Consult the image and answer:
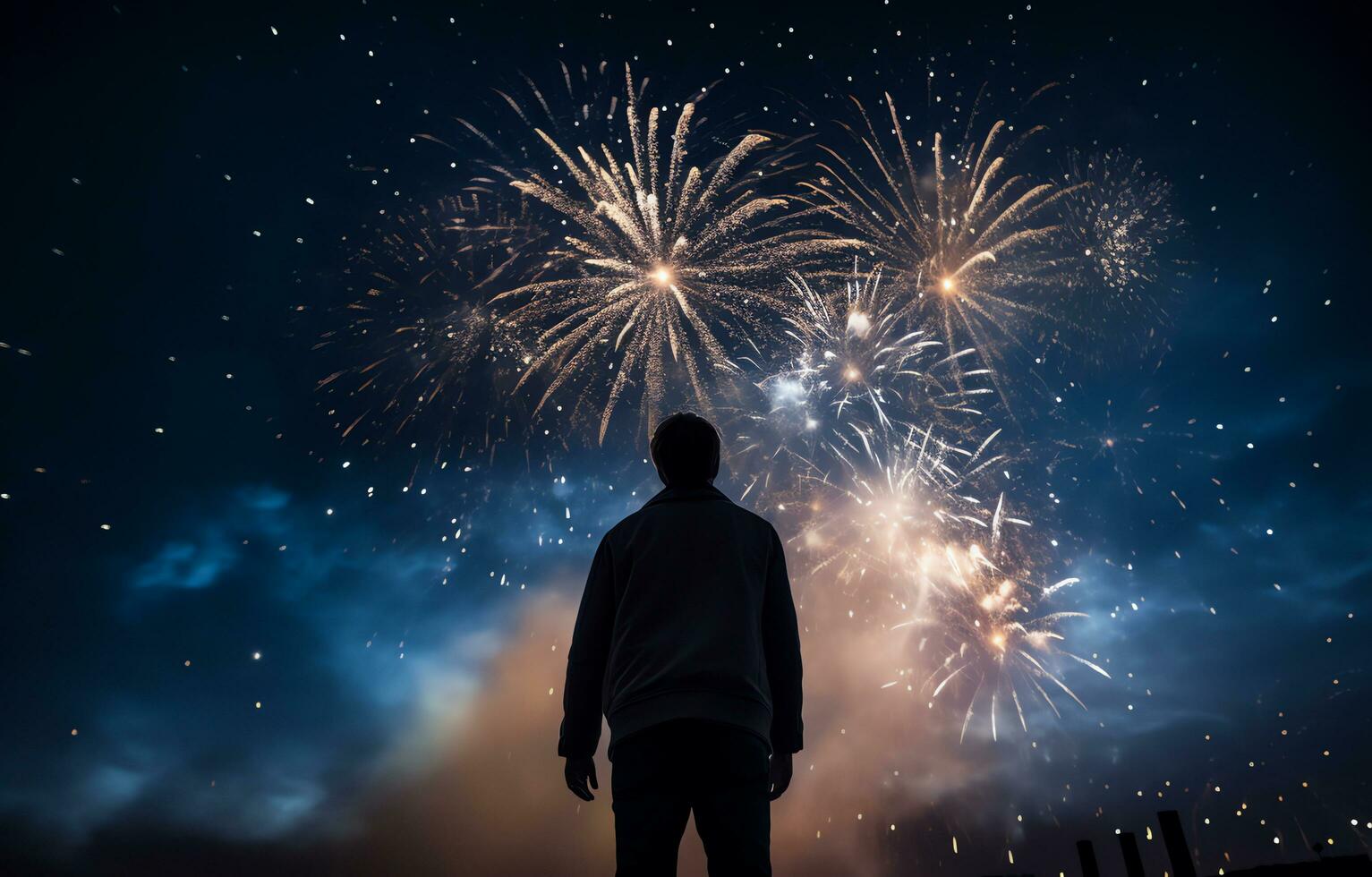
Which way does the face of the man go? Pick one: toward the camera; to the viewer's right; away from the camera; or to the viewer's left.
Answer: away from the camera

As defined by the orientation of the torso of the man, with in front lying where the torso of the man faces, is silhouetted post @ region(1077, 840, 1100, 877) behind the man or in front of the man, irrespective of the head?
in front

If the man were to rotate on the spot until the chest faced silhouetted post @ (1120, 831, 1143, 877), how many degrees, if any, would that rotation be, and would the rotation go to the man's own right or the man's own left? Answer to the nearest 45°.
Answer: approximately 45° to the man's own right

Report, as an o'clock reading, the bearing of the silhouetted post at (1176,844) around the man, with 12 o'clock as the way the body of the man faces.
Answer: The silhouetted post is roughly at 1 o'clock from the man.

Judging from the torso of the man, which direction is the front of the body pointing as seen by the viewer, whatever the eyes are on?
away from the camera
